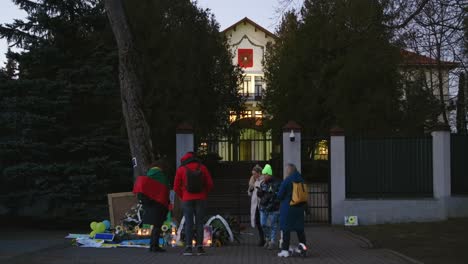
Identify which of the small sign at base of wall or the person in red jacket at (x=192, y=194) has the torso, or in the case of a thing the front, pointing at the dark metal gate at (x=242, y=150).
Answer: the person in red jacket

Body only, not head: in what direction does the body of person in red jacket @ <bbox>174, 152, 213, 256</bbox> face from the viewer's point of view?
away from the camera

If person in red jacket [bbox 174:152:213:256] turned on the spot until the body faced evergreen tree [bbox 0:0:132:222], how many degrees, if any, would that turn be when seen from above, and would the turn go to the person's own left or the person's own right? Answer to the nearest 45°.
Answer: approximately 45° to the person's own left

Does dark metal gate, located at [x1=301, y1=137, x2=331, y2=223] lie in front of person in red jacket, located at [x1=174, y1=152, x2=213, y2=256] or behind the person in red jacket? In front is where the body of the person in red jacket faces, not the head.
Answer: in front

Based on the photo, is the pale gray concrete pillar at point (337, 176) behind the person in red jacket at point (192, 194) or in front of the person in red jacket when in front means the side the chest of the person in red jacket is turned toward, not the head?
in front

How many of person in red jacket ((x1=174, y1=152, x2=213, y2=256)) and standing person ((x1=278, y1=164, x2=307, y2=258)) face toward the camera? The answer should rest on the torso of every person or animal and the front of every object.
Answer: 0

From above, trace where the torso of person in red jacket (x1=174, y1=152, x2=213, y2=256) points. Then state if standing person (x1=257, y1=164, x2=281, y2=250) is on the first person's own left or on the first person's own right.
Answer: on the first person's own right
